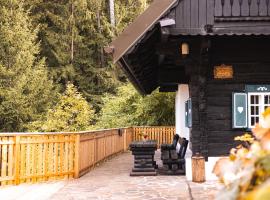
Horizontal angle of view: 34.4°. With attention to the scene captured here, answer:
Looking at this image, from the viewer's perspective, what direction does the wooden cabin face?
toward the camera

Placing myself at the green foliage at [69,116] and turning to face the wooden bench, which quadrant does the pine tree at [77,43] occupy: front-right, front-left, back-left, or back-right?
back-left

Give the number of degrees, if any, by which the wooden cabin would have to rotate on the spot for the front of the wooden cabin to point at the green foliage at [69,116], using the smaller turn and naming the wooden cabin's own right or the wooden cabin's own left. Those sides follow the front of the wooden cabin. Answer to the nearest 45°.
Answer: approximately 135° to the wooden cabin's own right

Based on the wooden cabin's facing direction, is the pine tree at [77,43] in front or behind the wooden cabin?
behind

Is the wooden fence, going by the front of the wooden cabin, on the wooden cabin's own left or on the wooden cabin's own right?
on the wooden cabin's own right

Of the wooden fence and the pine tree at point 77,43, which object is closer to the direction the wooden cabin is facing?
the wooden fence
